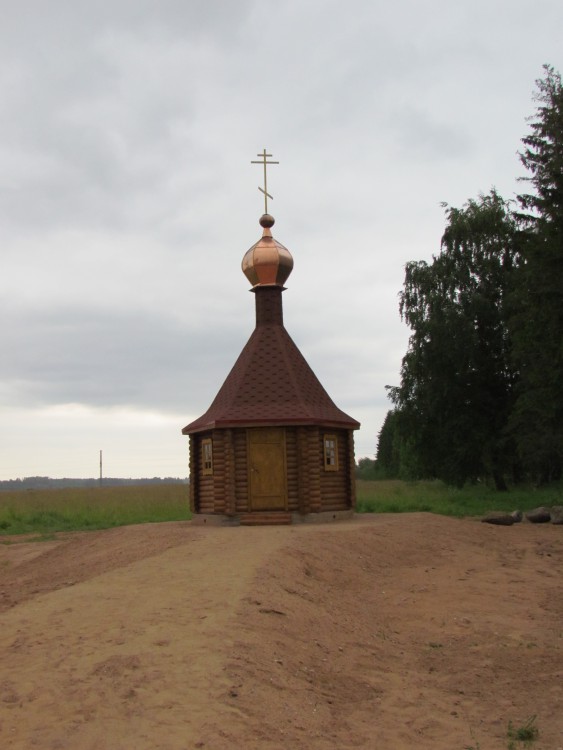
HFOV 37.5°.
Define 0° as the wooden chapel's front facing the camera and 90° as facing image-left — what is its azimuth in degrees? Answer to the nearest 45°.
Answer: approximately 0°

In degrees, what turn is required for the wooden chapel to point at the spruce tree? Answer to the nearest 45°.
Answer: approximately 135° to its left
